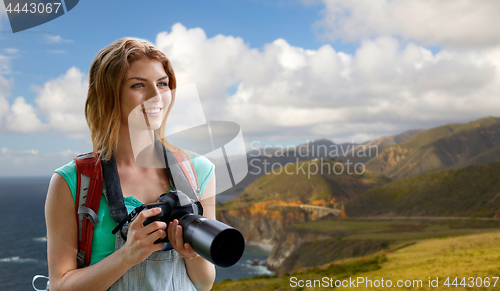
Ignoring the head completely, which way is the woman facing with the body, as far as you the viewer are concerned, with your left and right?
facing the viewer and to the right of the viewer

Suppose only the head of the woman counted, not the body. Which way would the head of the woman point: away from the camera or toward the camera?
toward the camera
